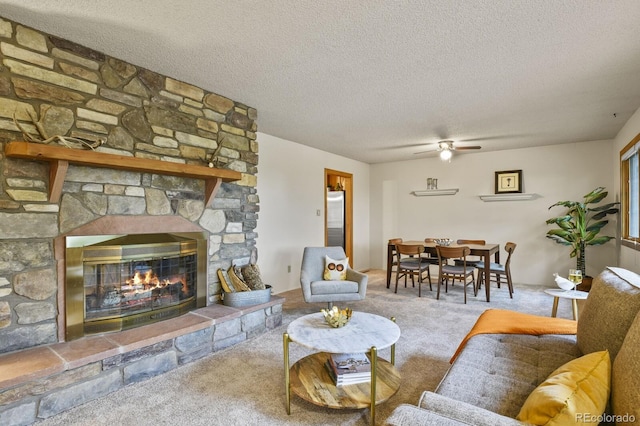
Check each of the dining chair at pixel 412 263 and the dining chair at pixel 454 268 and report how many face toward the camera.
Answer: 0

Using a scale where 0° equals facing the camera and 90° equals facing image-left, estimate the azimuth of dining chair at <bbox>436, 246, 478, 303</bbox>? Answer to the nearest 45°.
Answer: approximately 225°

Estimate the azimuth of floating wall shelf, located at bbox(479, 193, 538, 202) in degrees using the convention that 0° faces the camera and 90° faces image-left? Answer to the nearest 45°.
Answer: approximately 0°

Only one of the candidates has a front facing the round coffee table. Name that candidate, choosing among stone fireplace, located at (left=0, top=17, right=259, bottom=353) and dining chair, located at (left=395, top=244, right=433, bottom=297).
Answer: the stone fireplace

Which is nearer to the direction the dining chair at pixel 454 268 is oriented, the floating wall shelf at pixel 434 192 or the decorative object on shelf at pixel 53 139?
the floating wall shelf

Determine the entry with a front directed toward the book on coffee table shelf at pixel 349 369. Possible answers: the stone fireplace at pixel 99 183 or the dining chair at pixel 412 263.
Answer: the stone fireplace

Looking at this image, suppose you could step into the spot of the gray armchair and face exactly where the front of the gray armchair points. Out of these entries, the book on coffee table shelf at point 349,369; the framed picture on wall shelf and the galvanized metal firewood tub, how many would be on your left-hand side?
1

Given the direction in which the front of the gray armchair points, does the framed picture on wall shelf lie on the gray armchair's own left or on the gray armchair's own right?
on the gray armchair's own left

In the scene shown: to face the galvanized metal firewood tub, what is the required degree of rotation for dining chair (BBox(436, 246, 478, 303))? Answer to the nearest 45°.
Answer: approximately 180°

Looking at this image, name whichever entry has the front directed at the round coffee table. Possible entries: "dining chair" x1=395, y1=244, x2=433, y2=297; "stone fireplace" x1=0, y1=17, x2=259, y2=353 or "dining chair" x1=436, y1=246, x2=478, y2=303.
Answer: the stone fireplace

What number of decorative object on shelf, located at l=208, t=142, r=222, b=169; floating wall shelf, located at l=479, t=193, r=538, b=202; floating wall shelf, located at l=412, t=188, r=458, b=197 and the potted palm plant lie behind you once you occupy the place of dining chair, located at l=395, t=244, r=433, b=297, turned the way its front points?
1

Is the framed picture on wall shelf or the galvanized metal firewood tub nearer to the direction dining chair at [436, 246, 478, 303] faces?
the framed picture on wall shelf

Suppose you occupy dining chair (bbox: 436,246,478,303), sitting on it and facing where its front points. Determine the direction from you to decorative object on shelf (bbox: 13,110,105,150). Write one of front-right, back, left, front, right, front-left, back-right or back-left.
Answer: back

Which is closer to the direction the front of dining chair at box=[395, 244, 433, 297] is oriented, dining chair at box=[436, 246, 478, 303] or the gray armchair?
the dining chair

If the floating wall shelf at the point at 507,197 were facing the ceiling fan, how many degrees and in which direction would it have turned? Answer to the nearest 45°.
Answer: approximately 45° to its right

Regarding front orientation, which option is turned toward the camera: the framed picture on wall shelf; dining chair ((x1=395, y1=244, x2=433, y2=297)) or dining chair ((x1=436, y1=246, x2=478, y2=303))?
the framed picture on wall shelf

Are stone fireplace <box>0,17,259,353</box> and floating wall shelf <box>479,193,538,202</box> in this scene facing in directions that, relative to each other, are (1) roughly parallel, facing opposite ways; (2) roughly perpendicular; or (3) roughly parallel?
roughly perpendicular

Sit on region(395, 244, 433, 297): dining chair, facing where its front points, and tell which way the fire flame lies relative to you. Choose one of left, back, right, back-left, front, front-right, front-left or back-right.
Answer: back

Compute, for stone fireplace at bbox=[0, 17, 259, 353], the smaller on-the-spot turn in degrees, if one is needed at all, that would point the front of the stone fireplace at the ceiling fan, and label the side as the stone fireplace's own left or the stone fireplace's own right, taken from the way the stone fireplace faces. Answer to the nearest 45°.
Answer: approximately 45° to the stone fireplace's own left

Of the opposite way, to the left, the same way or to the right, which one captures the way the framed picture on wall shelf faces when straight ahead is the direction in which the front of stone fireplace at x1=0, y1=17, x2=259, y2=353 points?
to the right

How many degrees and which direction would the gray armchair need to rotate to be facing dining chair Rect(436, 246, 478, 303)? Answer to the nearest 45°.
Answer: approximately 90° to its left
